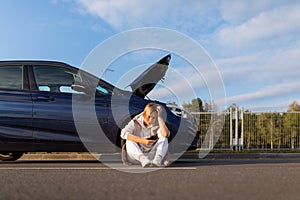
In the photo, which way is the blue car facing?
to the viewer's right

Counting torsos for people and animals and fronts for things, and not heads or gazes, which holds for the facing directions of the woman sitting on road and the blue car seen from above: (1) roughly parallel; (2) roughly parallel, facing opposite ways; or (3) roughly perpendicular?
roughly perpendicular

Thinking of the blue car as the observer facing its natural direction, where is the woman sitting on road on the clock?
The woman sitting on road is roughly at 1 o'clock from the blue car.

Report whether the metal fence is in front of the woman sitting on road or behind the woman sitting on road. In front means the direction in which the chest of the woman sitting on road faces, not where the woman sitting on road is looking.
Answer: behind

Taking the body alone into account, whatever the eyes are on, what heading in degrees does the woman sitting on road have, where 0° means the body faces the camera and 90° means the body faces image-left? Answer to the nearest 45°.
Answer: approximately 0°

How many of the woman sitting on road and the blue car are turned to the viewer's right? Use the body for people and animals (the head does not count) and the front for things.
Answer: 1
